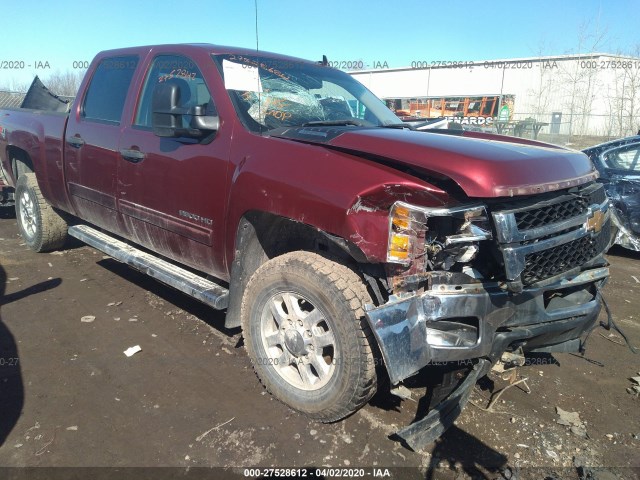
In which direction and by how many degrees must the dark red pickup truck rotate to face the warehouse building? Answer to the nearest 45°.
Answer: approximately 90° to its left

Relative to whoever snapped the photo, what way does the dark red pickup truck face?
facing the viewer and to the right of the viewer

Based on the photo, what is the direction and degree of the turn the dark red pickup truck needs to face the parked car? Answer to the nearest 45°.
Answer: approximately 90° to its left

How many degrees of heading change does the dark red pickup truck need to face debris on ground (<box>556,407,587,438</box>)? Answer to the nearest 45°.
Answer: approximately 45° to its left
